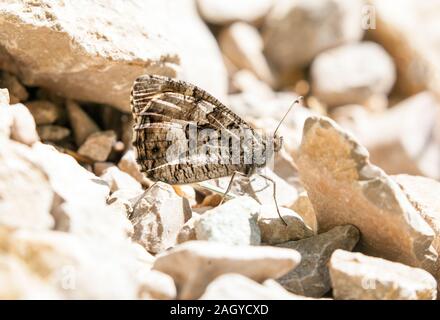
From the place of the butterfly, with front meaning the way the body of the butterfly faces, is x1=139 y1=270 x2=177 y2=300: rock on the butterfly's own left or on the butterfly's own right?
on the butterfly's own right

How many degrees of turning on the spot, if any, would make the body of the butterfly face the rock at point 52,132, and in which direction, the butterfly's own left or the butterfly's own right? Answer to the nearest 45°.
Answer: approximately 135° to the butterfly's own left

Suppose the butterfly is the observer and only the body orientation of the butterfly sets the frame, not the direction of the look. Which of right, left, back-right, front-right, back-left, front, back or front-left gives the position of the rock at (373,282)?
front-right

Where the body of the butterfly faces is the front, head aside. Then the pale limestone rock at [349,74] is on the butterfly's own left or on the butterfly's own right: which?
on the butterfly's own left

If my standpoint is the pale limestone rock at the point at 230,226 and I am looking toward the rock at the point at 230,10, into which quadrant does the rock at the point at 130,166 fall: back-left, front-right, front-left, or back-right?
front-left

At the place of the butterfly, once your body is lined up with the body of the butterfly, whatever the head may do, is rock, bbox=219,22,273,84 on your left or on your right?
on your left

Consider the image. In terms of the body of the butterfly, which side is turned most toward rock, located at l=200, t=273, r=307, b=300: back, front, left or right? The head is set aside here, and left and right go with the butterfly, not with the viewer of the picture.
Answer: right

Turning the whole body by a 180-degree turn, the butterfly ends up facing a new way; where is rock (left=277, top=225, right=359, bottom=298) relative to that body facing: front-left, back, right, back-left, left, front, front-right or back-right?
back-left

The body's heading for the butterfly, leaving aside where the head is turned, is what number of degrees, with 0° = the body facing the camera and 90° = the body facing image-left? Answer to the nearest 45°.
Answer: approximately 270°

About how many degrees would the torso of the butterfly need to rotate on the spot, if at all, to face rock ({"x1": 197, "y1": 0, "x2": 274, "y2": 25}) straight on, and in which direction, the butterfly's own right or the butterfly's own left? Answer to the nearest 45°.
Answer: approximately 90° to the butterfly's own left

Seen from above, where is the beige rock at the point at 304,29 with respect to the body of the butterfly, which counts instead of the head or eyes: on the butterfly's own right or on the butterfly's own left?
on the butterfly's own left

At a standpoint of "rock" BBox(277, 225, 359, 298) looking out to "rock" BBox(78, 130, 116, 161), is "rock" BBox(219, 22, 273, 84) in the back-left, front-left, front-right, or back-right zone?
front-right
